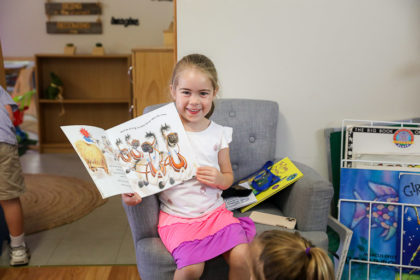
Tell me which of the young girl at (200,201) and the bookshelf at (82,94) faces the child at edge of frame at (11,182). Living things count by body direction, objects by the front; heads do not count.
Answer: the bookshelf

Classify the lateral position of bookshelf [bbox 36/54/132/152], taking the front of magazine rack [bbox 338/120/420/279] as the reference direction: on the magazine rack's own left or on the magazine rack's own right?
on the magazine rack's own right

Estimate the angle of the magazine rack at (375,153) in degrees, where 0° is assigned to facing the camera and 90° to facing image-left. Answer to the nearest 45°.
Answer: approximately 0°

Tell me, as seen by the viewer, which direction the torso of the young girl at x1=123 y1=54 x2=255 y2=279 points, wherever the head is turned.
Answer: toward the camera

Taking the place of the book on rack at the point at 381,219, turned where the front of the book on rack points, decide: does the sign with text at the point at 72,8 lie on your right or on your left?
on your right

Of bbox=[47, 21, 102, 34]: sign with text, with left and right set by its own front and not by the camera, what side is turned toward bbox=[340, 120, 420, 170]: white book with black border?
front

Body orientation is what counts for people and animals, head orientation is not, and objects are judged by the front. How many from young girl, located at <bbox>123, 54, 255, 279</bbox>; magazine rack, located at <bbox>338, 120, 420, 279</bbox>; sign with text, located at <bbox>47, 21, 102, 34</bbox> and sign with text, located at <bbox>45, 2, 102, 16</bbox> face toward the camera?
4

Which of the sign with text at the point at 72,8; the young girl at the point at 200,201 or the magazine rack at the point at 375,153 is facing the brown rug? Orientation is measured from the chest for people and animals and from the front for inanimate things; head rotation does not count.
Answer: the sign with text

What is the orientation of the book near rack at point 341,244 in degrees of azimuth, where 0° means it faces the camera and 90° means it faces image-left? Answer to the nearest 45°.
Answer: approximately 45°

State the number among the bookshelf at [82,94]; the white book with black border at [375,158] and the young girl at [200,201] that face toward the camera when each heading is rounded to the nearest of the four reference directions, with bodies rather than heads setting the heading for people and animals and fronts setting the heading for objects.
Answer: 3

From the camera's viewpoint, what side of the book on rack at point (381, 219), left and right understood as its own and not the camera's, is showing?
front

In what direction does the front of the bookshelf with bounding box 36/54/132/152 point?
toward the camera
